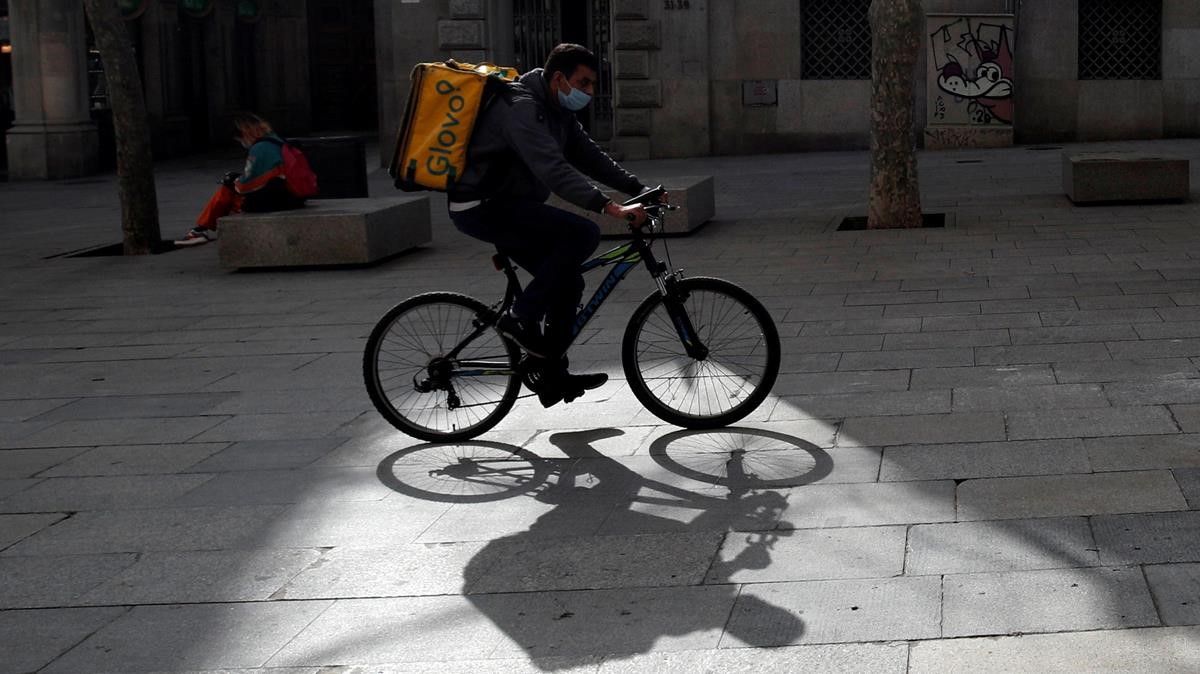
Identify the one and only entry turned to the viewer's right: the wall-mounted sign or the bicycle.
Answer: the bicycle

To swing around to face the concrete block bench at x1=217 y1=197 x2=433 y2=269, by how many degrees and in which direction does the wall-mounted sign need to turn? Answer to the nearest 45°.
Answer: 0° — it already faces it

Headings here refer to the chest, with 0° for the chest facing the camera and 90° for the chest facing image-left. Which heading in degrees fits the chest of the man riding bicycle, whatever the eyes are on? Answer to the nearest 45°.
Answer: approximately 270°

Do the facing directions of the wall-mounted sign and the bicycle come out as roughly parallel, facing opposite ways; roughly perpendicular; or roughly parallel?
roughly perpendicular

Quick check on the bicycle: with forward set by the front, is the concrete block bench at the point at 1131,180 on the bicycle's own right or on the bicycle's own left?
on the bicycle's own left

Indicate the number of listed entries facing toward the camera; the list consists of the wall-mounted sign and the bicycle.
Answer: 1

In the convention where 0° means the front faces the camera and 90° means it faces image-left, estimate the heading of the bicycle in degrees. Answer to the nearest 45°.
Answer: approximately 270°

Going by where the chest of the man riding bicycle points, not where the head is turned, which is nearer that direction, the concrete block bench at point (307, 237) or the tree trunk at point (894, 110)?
the tree trunk

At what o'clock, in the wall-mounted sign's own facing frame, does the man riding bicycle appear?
The man riding bicycle is roughly at 12 o'clock from the wall-mounted sign.

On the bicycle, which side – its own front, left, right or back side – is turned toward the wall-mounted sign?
left

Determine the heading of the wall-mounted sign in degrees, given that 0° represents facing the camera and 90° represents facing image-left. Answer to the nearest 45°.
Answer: approximately 0°
